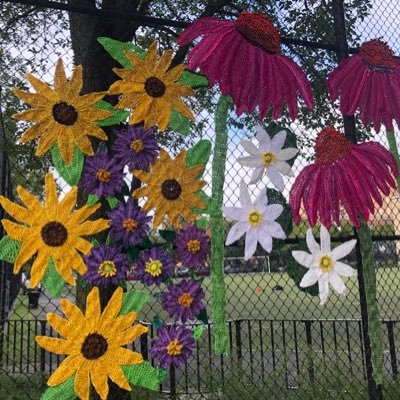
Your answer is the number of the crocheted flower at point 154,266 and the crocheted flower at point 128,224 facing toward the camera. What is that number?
2

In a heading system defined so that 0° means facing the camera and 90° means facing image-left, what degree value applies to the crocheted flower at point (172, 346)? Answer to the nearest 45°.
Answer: approximately 0°

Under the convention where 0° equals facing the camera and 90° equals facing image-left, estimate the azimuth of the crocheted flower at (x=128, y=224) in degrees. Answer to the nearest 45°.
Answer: approximately 0°

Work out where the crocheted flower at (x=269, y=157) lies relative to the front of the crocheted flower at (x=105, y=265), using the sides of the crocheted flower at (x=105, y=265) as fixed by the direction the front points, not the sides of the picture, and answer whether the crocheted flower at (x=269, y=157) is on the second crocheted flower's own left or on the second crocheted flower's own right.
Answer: on the second crocheted flower's own left
